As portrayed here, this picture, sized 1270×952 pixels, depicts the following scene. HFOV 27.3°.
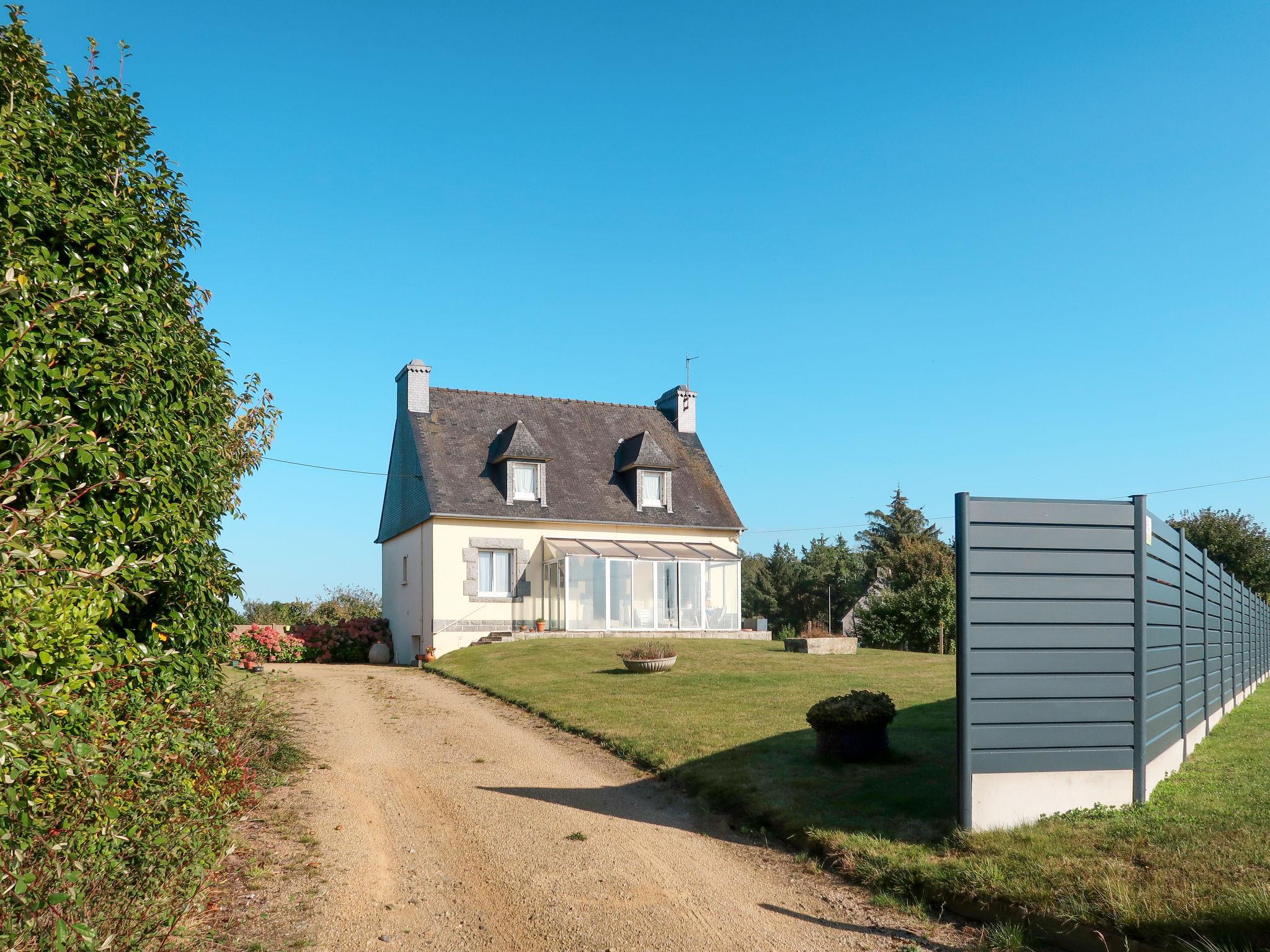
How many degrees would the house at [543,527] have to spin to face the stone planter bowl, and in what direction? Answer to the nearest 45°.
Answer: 0° — it already faces it

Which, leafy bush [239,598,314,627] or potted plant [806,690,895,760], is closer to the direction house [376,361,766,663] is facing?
the potted plant

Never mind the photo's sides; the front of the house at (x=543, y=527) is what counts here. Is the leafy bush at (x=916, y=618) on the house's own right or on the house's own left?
on the house's own left

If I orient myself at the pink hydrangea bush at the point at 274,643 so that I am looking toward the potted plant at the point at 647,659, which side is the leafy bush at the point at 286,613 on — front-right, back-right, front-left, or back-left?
back-left

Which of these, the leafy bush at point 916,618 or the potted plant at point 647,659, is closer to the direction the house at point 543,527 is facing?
the potted plant

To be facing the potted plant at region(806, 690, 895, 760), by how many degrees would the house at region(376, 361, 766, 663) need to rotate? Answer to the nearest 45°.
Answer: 0° — it already faces it

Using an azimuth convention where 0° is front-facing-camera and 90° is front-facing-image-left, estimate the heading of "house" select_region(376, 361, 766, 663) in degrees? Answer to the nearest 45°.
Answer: approximately 0°

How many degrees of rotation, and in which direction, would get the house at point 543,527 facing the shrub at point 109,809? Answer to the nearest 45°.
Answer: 0° — it already faces it

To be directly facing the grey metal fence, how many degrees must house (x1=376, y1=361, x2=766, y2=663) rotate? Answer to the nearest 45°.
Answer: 0° — it already faces it

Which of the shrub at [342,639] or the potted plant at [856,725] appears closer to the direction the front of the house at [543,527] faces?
the potted plant

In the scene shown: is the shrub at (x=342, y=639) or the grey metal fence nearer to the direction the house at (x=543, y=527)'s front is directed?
the grey metal fence
